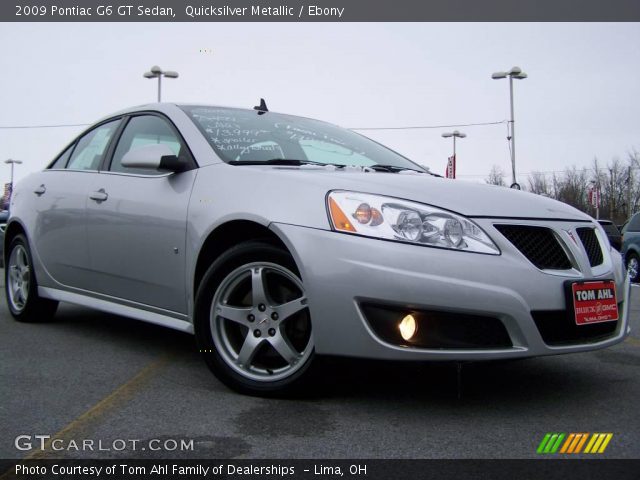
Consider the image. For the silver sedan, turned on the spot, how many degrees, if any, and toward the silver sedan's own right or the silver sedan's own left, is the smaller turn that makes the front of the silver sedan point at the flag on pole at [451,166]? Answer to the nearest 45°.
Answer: approximately 135° to the silver sedan's own left

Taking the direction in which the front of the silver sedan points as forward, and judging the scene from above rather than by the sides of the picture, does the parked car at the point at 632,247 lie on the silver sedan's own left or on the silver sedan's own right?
on the silver sedan's own left

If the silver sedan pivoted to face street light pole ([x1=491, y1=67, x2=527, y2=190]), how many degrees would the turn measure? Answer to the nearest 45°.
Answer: approximately 135° to its left

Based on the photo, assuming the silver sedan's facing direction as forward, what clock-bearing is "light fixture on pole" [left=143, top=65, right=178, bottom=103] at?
The light fixture on pole is roughly at 7 o'clock from the silver sedan.

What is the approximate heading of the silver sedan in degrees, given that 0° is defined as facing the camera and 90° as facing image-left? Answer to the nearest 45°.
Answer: approximately 315°

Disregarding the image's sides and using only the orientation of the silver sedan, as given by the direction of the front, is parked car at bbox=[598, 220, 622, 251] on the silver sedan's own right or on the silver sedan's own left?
on the silver sedan's own left
